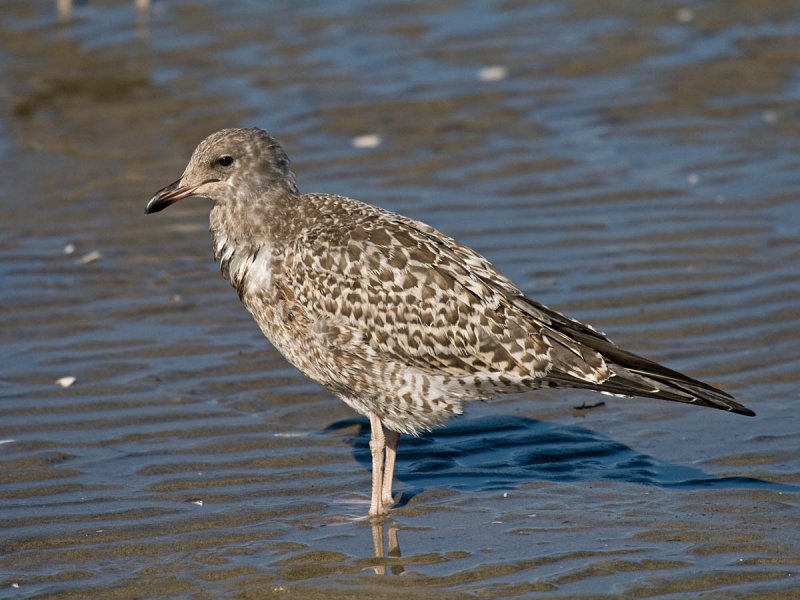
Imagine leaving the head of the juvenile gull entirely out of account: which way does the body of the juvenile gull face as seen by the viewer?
to the viewer's left

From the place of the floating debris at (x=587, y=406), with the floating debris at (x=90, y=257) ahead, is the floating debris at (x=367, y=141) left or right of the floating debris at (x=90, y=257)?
right

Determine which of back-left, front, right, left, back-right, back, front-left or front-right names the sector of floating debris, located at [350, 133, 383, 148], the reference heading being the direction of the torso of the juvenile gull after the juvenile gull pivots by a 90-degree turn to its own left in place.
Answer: back

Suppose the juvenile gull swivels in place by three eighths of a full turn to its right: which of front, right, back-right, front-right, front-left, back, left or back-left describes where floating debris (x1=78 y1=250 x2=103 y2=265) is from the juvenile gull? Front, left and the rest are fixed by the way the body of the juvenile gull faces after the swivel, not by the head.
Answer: left

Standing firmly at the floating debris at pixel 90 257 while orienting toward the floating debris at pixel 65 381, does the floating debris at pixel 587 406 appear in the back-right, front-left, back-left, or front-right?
front-left

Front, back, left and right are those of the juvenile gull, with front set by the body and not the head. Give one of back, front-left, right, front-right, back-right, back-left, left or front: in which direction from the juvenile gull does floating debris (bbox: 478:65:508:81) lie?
right

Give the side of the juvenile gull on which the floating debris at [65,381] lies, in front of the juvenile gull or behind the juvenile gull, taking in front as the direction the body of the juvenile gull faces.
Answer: in front
